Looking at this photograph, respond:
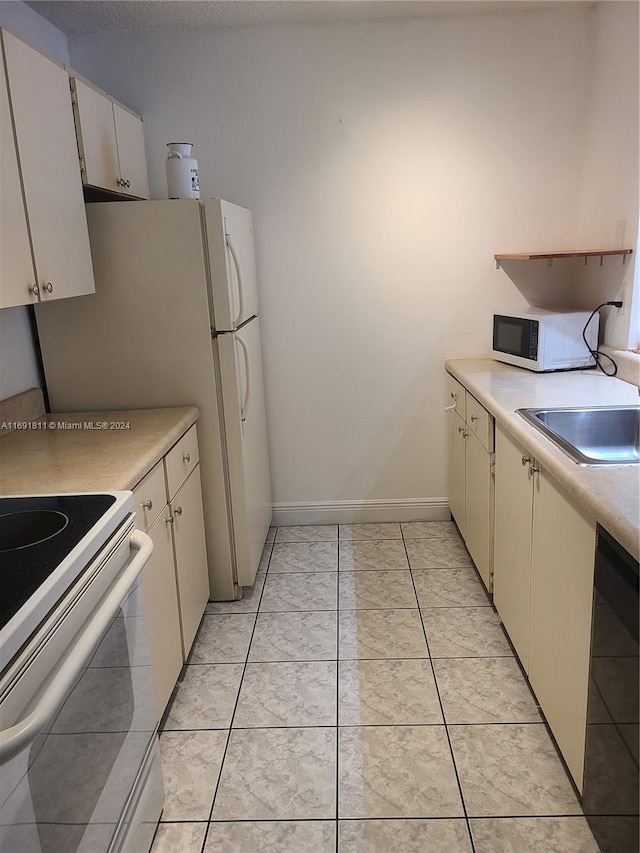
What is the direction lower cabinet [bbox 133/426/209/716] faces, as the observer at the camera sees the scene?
facing to the right of the viewer

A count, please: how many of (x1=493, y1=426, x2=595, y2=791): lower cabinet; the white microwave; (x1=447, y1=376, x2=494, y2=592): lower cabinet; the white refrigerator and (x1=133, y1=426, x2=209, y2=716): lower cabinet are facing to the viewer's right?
2

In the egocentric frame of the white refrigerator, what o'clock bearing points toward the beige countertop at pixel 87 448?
The beige countertop is roughly at 4 o'clock from the white refrigerator.

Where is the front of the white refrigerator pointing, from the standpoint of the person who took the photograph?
facing to the right of the viewer

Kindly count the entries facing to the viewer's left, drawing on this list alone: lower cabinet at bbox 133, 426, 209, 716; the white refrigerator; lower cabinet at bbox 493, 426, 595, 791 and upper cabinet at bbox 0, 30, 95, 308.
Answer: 1

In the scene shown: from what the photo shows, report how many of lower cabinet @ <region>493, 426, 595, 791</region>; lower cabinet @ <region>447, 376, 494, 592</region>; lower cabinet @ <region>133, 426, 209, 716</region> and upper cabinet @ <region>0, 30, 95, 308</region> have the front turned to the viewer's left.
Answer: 2

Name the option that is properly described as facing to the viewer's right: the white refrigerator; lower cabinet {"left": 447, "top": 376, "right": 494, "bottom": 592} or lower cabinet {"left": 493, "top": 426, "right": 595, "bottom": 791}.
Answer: the white refrigerator

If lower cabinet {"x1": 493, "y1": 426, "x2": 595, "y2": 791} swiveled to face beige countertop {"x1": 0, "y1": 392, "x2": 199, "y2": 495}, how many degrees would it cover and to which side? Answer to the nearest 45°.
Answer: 0° — it already faces it

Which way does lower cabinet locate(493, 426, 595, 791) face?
to the viewer's left

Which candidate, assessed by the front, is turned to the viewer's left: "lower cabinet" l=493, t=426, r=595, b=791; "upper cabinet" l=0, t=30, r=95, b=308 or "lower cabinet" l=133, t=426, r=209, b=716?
"lower cabinet" l=493, t=426, r=595, b=791

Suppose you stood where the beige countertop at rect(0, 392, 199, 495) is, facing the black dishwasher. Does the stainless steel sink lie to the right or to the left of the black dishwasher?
left

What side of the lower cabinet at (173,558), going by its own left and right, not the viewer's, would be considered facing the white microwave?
front

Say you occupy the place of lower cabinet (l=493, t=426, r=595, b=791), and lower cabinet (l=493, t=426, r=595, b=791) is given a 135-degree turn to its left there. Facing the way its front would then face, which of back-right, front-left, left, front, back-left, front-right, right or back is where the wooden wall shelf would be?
back-left

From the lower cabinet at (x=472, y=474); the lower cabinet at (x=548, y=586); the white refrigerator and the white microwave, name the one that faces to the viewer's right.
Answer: the white refrigerator
